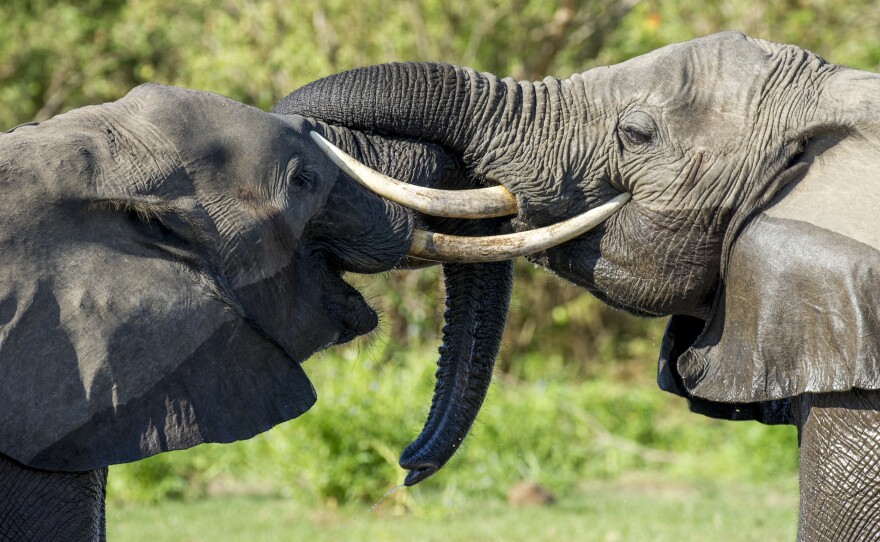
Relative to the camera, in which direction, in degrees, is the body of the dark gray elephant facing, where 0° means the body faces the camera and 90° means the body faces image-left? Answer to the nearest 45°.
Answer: approximately 270°

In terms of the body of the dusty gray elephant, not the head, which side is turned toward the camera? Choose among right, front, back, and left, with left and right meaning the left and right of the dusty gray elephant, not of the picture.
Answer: left
